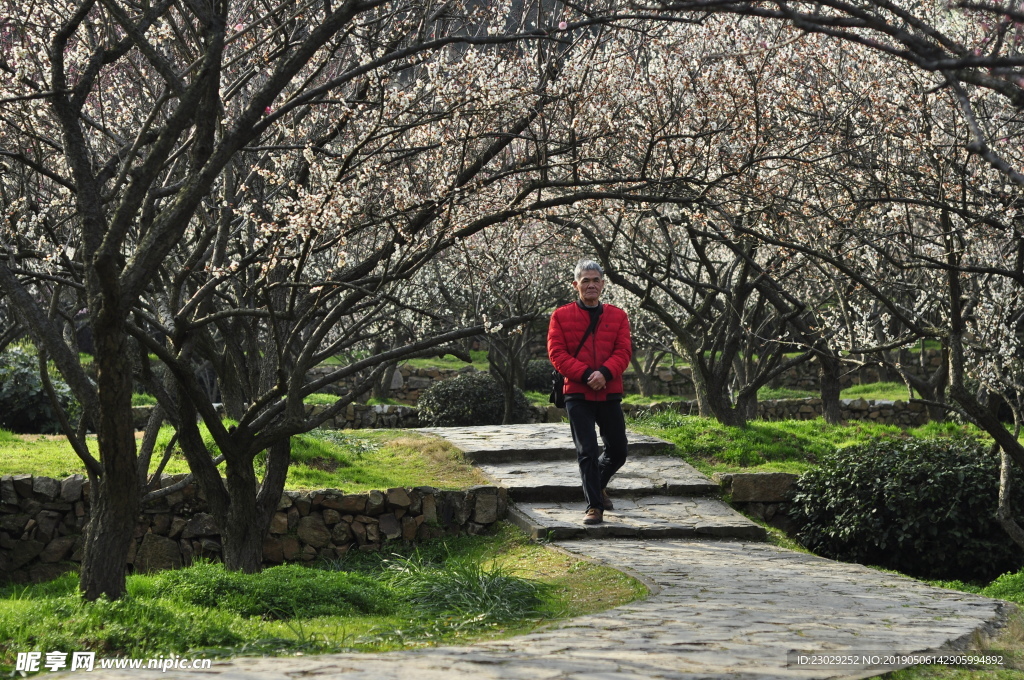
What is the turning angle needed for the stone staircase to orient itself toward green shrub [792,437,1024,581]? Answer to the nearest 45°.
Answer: approximately 90° to its left

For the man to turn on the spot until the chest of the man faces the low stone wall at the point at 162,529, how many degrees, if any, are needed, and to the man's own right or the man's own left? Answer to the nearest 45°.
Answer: approximately 90° to the man's own right

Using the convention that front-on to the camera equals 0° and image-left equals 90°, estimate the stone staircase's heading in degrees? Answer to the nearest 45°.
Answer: approximately 0°

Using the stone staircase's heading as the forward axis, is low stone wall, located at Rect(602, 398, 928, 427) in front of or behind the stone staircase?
behind

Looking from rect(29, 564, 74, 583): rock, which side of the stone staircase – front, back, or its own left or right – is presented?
right

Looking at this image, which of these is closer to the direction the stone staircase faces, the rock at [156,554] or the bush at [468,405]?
the rock

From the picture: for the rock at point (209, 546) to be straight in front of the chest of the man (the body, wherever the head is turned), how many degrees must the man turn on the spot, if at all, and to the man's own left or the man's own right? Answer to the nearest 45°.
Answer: approximately 90° to the man's own right

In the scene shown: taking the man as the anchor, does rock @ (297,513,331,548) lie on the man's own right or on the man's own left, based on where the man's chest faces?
on the man's own right

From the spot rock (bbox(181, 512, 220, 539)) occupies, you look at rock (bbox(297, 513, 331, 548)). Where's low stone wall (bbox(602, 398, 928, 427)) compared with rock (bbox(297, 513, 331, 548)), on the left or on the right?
left

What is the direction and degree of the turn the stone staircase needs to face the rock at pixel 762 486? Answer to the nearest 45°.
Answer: approximately 90° to its left

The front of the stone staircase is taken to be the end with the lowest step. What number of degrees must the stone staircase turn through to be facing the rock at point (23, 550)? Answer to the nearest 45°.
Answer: approximately 90° to its right

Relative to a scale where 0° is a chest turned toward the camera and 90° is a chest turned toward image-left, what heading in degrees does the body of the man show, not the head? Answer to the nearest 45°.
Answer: approximately 0°

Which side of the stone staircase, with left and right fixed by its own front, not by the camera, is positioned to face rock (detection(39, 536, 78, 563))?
right
